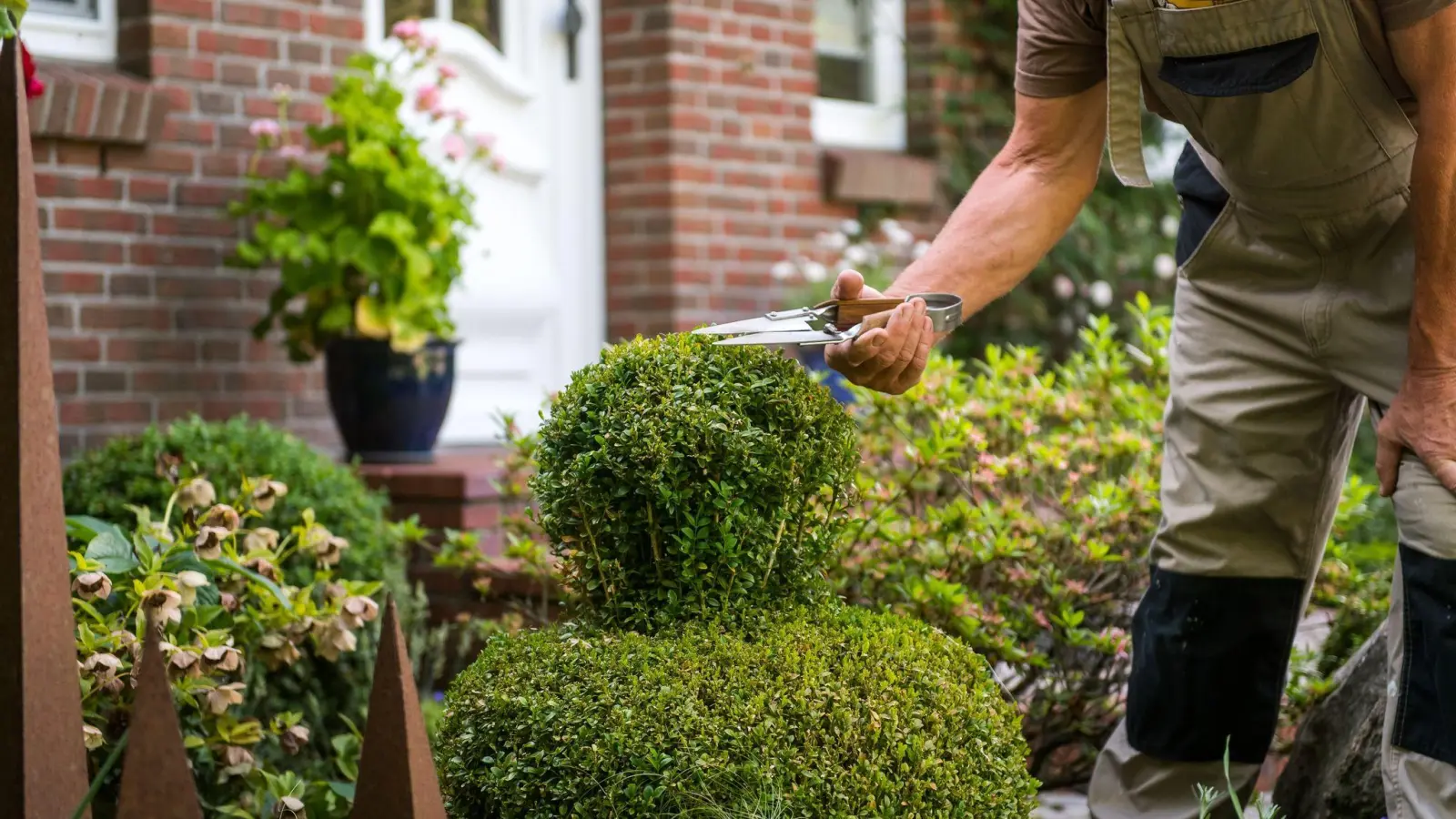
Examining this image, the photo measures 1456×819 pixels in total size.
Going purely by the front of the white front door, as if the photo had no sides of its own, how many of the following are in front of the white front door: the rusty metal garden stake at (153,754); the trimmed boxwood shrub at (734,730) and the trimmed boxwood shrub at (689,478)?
3

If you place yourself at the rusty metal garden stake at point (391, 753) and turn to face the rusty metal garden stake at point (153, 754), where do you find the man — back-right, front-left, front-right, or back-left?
back-right

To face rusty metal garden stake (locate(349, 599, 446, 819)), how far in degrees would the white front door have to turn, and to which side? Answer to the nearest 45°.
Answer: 0° — it already faces it

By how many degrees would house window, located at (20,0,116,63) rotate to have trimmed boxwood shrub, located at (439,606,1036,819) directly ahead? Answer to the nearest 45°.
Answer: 0° — it already faces it

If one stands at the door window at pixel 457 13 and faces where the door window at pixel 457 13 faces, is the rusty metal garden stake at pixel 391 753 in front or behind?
in front

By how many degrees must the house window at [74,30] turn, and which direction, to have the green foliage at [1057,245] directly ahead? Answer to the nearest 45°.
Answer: approximately 90° to its left

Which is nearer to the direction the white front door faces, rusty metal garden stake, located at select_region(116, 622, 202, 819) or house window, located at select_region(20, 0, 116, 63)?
the rusty metal garden stake

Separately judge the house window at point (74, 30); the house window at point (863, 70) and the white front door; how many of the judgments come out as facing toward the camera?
3

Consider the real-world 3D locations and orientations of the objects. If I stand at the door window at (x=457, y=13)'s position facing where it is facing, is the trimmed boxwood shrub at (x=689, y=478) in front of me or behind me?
in front

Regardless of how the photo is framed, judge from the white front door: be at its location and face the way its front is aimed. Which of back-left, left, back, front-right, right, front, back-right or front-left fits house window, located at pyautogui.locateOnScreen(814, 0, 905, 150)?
back-left

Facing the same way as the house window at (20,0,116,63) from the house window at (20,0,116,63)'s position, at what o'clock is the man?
The man is roughly at 11 o'clock from the house window.
